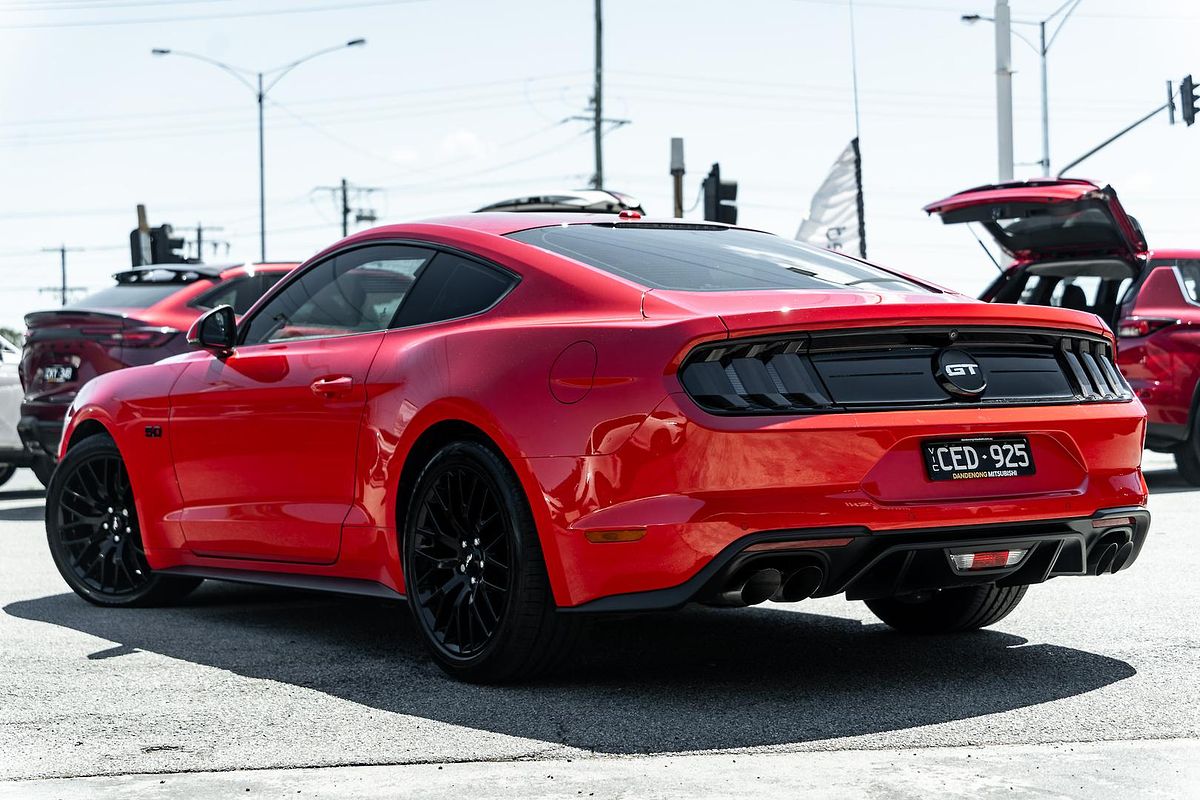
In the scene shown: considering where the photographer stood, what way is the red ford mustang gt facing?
facing away from the viewer and to the left of the viewer

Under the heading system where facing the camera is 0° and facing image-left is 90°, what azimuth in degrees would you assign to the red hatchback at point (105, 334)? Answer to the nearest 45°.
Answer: approximately 225°

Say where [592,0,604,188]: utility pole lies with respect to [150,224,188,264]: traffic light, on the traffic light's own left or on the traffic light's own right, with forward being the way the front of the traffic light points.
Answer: on the traffic light's own left
